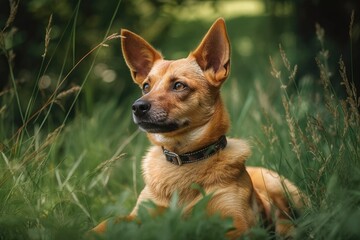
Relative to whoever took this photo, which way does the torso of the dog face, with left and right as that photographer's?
facing the viewer and to the left of the viewer

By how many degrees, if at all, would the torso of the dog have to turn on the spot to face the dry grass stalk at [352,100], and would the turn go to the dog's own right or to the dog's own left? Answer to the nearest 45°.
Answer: approximately 135° to the dog's own left
